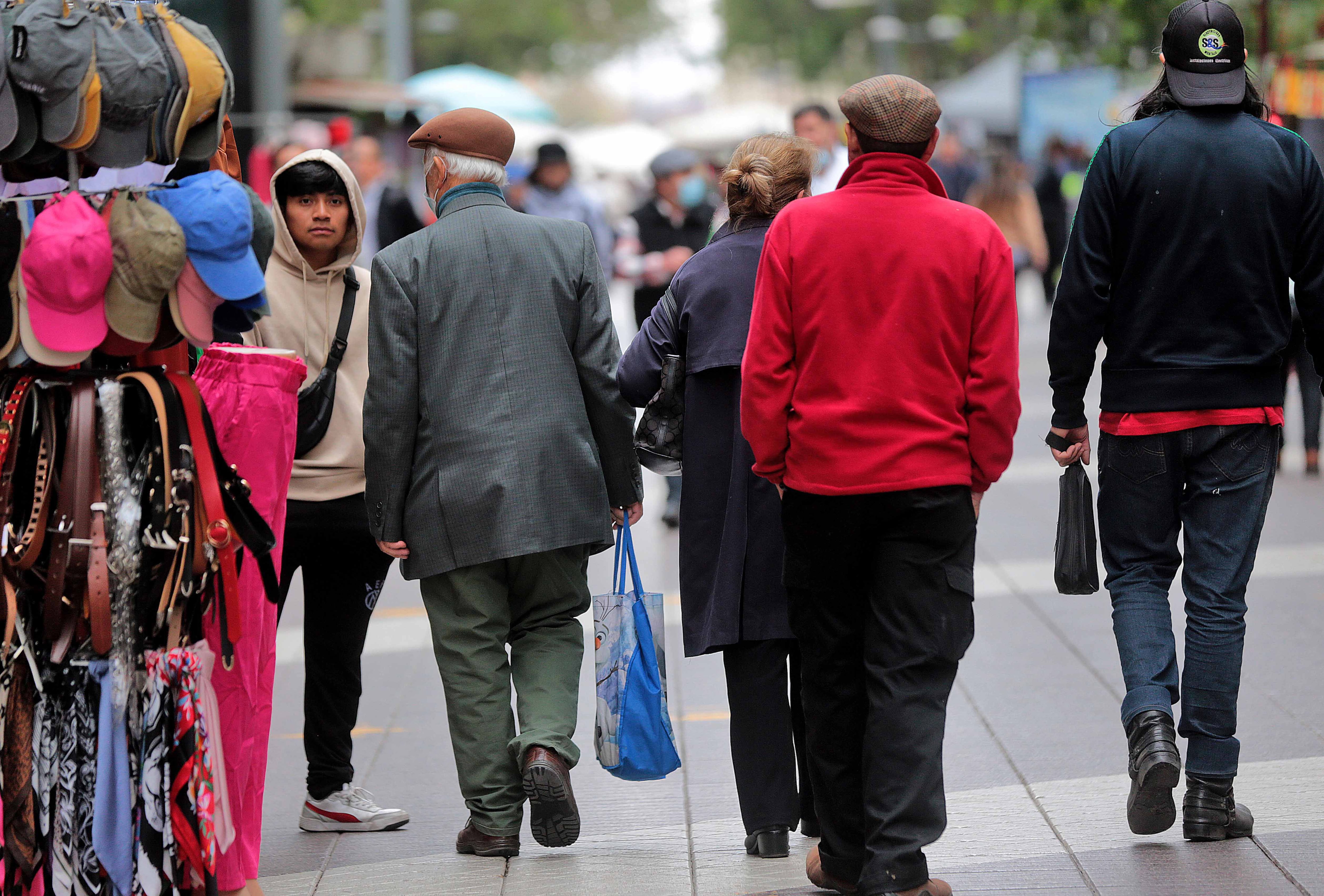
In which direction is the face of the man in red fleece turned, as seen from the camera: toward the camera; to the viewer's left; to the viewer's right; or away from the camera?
away from the camera

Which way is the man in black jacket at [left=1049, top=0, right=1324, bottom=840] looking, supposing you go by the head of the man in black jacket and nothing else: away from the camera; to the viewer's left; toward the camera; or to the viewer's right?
away from the camera

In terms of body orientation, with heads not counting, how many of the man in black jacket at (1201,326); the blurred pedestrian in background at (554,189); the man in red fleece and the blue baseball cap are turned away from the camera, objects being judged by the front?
2

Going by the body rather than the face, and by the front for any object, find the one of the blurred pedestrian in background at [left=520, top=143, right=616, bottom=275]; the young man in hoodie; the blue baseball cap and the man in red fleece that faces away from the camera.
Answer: the man in red fleece

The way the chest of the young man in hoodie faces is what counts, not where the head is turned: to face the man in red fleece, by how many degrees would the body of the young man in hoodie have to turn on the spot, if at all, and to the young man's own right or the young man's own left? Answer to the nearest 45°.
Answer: approximately 45° to the young man's own left

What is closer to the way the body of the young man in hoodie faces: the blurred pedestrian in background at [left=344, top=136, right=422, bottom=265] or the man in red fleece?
the man in red fleece

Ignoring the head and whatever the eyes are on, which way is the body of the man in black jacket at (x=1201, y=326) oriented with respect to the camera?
away from the camera

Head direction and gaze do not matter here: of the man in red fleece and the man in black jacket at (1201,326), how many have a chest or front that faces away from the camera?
2

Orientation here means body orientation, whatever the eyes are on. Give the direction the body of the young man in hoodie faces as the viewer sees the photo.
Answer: toward the camera

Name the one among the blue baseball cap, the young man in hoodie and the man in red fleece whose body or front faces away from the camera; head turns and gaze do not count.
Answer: the man in red fleece

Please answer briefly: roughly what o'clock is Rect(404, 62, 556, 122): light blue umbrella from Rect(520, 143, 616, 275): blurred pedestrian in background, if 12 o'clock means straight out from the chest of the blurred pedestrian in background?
The light blue umbrella is roughly at 6 o'clock from the blurred pedestrian in background.

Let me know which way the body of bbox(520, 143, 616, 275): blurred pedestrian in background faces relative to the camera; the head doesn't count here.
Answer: toward the camera

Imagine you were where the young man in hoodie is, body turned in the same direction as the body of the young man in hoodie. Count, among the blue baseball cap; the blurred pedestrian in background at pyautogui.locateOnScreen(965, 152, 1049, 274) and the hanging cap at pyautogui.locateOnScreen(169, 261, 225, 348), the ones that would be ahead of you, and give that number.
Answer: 2
